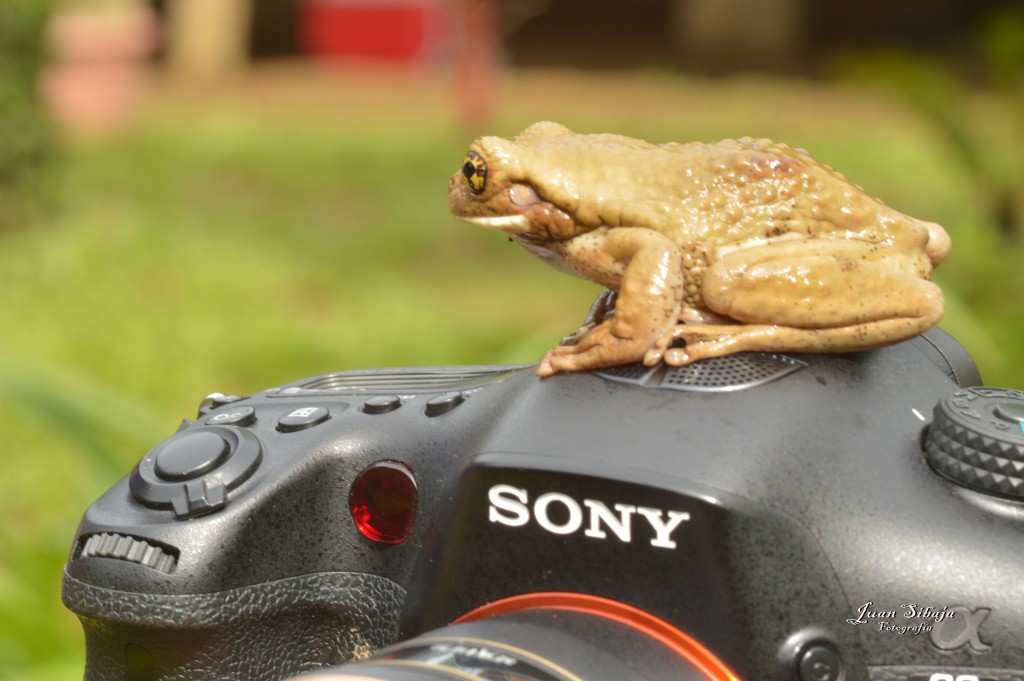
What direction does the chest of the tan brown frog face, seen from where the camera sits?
to the viewer's left

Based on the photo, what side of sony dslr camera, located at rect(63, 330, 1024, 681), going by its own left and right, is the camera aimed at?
front

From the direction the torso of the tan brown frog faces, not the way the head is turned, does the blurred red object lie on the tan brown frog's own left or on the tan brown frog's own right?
on the tan brown frog's own right

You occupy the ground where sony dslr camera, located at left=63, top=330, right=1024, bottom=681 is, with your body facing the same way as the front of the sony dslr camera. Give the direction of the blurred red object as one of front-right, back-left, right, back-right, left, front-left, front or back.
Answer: back
